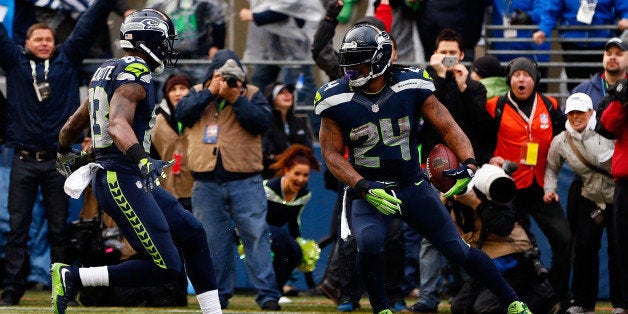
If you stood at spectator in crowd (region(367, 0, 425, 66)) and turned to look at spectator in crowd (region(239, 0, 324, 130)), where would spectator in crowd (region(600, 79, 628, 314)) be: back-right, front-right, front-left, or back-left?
back-left

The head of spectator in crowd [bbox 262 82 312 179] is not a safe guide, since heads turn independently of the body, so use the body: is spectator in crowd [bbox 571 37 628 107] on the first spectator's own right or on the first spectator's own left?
on the first spectator's own left

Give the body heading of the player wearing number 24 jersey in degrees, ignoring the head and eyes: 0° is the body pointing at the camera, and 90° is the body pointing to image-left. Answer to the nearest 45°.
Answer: approximately 0°

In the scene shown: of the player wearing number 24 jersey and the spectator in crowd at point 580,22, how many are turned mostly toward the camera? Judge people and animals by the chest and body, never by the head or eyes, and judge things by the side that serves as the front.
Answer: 2

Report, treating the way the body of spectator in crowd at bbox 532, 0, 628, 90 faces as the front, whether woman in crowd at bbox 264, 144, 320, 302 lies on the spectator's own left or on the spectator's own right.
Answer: on the spectator's own right
